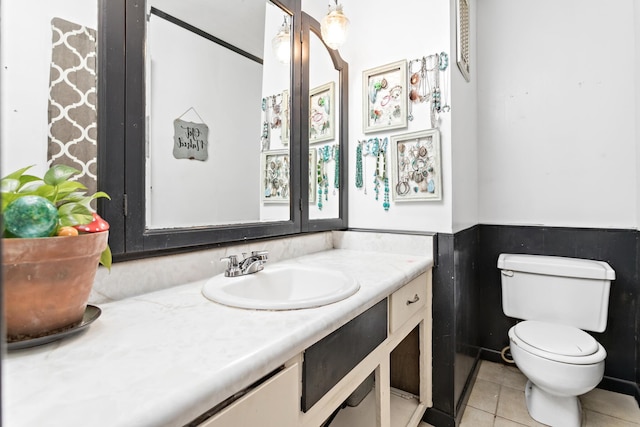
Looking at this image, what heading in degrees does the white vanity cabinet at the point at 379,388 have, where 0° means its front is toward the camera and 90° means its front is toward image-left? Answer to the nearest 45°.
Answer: approximately 315°

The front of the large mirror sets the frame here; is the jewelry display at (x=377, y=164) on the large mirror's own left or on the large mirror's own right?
on the large mirror's own left
